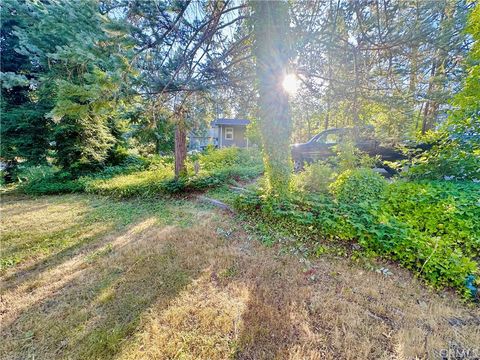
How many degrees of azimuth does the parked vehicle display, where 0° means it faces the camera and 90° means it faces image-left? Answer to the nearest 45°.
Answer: approximately 90°

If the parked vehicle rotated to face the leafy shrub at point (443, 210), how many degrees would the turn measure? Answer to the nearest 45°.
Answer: approximately 135° to its left

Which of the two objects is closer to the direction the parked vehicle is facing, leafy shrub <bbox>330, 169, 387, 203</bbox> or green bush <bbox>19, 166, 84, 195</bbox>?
the green bush

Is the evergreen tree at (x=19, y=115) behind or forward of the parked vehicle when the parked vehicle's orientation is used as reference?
forward

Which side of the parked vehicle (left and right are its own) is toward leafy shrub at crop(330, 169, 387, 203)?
left

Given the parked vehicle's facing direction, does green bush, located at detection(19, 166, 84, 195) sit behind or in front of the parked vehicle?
in front

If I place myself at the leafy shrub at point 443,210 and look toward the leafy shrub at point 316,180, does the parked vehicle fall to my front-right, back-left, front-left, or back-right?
front-right

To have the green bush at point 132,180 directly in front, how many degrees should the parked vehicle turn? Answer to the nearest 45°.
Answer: approximately 45° to its left

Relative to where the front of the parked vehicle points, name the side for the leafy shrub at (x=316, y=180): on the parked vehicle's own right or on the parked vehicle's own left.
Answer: on the parked vehicle's own left

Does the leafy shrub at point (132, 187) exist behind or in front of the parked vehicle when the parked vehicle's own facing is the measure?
in front
